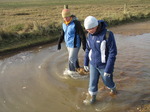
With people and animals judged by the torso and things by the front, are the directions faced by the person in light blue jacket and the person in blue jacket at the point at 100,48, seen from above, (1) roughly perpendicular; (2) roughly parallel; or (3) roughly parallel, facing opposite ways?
roughly parallel

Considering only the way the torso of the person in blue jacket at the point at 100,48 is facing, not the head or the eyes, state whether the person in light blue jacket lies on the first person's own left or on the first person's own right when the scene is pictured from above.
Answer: on the first person's own right

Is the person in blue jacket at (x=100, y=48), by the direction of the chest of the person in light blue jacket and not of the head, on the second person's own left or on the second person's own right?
on the second person's own left

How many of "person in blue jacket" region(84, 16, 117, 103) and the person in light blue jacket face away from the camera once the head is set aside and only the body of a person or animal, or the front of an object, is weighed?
0

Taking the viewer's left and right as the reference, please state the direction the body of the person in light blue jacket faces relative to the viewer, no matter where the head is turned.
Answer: facing the viewer and to the left of the viewer

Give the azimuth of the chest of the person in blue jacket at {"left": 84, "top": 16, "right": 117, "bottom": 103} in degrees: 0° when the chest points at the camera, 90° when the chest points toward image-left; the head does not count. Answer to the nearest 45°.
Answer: approximately 45°
